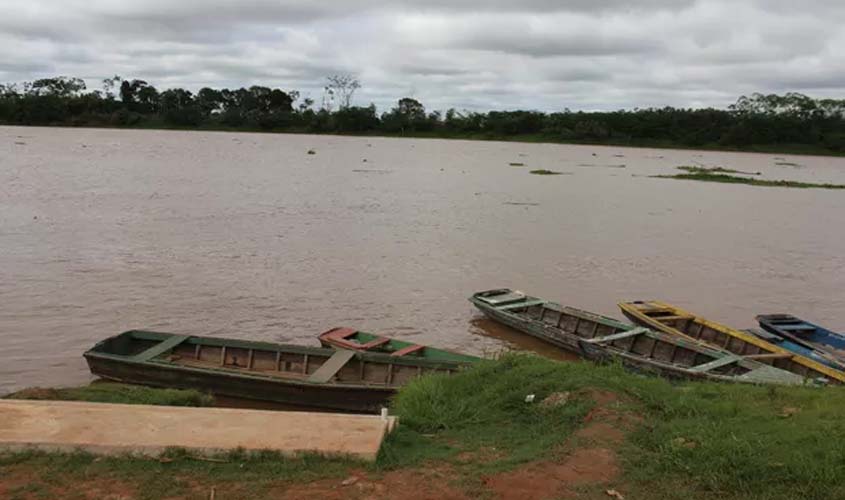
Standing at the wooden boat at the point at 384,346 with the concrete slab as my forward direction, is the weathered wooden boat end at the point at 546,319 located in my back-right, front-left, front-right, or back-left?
back-left

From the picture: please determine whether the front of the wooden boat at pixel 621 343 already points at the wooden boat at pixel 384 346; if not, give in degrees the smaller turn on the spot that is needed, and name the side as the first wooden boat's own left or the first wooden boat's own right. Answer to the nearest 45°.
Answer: approximately 90° to the first wooden boat's own right

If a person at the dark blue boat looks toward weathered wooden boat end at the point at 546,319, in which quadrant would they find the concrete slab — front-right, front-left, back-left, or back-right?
front-left

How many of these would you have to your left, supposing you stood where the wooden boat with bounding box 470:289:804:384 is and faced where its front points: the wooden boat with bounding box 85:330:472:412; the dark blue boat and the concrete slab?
1
